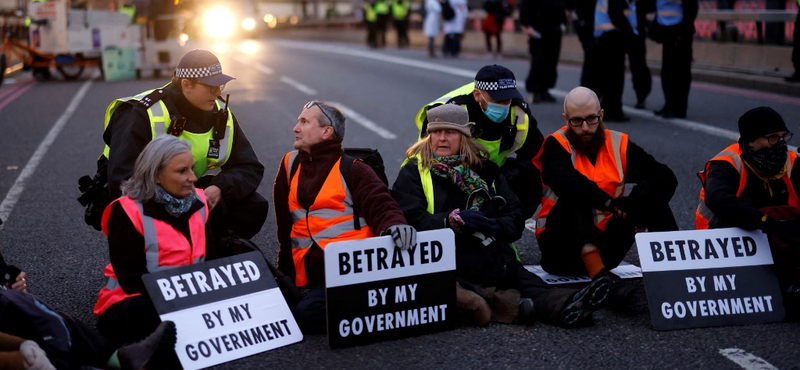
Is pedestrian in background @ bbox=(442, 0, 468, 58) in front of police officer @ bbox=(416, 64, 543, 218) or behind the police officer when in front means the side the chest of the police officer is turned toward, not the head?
behind

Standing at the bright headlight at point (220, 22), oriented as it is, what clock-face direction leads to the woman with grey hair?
The woman with grey hair is roughly at 12 o'clock from the bright headlight.

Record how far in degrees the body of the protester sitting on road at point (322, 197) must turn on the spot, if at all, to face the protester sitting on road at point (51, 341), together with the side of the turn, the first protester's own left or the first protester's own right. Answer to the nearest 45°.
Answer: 0° — they already face them

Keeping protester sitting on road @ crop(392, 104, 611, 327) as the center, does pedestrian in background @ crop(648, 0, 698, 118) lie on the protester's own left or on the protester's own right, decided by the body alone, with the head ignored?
on the protester's own left

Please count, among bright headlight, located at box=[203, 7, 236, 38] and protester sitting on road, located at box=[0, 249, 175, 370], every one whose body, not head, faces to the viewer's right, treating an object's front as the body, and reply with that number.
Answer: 1

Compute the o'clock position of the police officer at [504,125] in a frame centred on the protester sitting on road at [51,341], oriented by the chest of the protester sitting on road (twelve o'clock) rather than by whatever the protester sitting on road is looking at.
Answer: The police officer is roughly at 11 o'clock from the protester sitting on road.

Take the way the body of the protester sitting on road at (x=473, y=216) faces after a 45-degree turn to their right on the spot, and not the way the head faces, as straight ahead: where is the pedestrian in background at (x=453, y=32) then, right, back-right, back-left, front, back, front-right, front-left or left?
back

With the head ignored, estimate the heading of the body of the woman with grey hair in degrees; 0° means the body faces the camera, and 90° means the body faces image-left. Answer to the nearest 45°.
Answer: approximately 315°

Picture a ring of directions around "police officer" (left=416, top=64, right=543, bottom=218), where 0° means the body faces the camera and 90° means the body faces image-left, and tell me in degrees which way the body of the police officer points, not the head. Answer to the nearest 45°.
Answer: approximately 0°

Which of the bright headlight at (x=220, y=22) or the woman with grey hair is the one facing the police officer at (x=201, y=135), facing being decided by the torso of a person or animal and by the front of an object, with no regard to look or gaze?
the bright headlight

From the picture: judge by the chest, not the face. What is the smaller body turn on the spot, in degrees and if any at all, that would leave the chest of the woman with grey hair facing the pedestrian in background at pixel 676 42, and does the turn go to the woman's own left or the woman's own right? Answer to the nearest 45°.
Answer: approximately 90° to the woman's own left

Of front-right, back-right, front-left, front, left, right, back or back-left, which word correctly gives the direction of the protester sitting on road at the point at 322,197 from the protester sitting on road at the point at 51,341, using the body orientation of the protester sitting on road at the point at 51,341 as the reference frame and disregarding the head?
front-left
